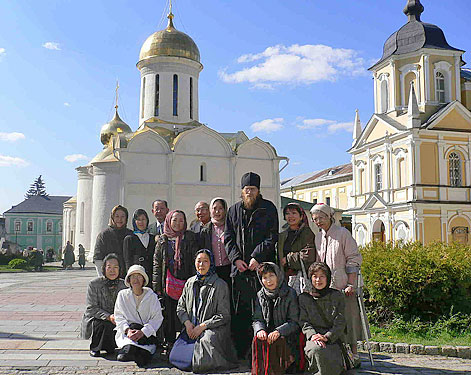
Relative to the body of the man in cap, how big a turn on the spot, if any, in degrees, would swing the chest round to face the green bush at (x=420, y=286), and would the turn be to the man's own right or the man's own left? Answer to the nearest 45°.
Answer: approximately 135° to the man's own left

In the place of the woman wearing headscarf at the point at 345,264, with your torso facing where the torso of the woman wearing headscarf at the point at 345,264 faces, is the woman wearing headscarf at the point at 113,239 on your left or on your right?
on your right

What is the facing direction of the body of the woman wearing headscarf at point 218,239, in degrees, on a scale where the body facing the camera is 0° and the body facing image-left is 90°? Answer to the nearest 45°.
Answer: approximately 0°

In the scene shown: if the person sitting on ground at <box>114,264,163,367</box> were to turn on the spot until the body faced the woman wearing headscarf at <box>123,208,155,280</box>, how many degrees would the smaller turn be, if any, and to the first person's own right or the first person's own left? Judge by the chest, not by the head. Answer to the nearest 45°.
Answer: approximately 180°

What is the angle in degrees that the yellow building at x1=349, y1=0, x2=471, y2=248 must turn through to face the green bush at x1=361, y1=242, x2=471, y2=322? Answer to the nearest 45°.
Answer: approximately 45° to its left

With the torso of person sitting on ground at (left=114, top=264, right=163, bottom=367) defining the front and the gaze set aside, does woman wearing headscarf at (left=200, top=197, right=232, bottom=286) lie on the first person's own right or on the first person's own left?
on the first person's own left

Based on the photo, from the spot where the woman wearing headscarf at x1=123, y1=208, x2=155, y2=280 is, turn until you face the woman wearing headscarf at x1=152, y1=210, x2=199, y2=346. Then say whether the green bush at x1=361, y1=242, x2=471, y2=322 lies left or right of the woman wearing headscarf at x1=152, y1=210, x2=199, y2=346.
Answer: left
